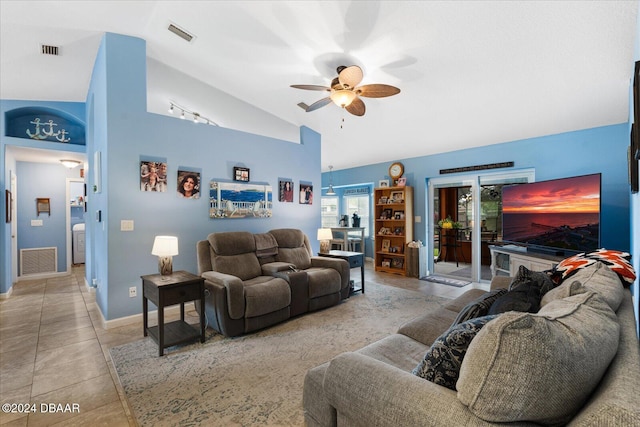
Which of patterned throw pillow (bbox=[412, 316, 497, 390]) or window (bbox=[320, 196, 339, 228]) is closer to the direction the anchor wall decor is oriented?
the patterned throw pillow

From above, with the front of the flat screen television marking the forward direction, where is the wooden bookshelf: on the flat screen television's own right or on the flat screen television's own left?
on the flat screen television's own right

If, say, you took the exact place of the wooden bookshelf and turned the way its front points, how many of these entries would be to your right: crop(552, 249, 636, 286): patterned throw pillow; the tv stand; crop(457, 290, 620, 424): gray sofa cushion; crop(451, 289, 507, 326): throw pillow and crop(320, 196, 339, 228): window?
1

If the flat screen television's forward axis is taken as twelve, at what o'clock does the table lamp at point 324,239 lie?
The table lamp is roughly at 1 o'clock from the flat screen television.

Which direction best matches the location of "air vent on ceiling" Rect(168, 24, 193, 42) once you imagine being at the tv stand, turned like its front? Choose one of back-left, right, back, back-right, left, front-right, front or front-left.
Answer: front

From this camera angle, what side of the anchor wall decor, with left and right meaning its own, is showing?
front

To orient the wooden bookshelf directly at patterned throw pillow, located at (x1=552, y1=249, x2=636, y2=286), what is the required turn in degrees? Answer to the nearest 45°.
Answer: approximately 45° to its left

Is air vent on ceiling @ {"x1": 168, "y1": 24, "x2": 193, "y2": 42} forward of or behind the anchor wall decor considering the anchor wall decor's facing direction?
forward

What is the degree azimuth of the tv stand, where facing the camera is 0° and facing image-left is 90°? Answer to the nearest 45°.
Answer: approximately 45°

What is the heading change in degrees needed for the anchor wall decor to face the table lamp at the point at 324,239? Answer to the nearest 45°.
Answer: approximately 45° to its left

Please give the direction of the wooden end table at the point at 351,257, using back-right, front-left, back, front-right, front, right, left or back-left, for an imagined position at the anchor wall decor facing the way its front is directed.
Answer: front-left

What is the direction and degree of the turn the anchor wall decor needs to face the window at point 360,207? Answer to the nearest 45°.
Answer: approximately 90° to its left

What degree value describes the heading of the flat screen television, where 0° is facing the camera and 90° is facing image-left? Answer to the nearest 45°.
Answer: approximately 45°

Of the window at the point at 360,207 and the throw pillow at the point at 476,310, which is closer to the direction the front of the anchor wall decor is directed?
the throw pillow

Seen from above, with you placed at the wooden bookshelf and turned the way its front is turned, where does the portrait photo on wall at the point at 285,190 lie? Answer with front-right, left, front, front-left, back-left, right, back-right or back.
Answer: front

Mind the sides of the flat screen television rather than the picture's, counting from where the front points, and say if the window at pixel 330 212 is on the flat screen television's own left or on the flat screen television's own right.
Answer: on the flat screen television's own right

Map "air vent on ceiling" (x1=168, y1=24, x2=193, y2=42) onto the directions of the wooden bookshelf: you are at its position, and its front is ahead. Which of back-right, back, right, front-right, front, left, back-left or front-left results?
front

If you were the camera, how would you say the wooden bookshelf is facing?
facing the viewer and to the left of the viewer

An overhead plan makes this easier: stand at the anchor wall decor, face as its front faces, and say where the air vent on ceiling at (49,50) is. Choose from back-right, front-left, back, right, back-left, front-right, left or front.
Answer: front
